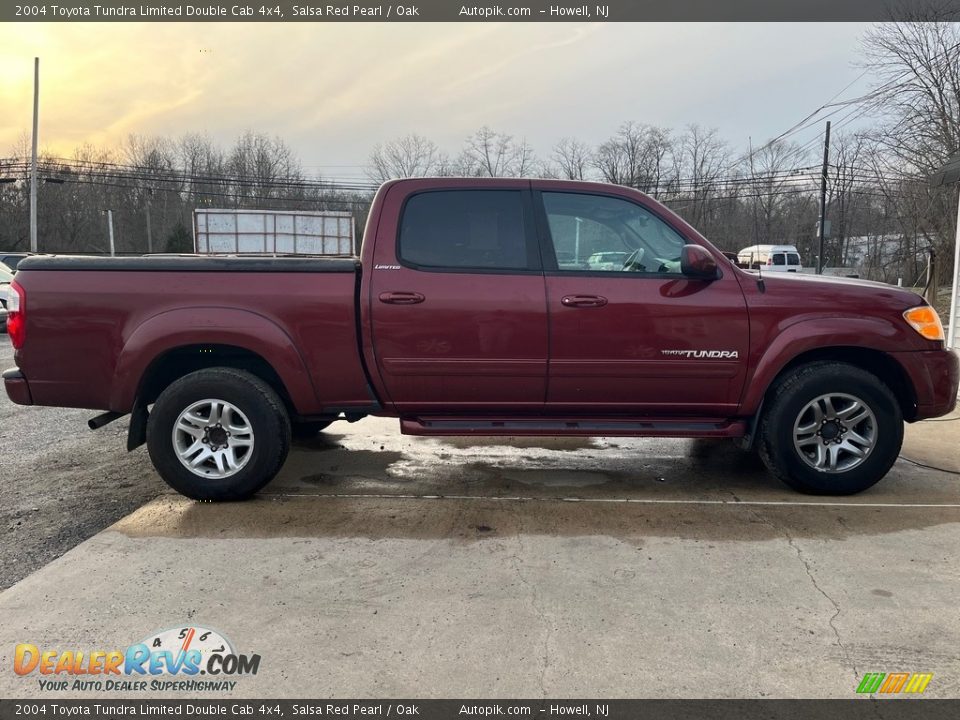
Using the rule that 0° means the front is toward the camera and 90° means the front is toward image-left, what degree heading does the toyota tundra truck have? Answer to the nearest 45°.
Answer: approximately 270°

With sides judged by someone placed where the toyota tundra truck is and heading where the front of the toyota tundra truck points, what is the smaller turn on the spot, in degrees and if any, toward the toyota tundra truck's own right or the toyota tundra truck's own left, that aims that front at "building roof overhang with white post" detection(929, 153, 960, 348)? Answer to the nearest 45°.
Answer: approximately 45° to the toyota tundra truck's own left
